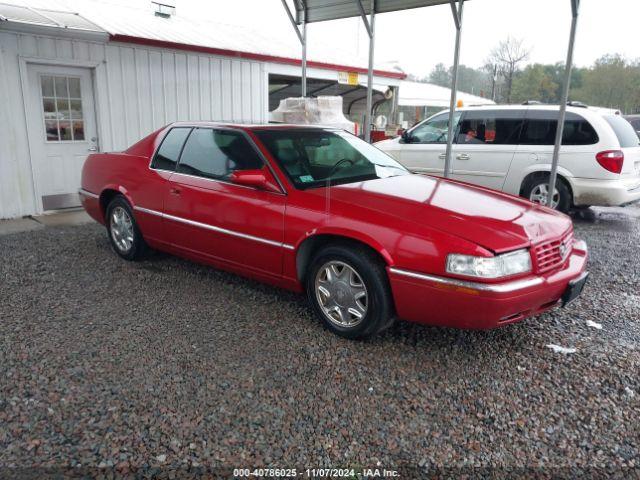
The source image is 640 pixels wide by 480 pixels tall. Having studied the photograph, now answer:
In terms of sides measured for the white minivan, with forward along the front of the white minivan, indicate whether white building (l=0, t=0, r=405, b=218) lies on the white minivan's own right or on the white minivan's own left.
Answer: on the white minivan's own left

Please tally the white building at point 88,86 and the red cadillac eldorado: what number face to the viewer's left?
0

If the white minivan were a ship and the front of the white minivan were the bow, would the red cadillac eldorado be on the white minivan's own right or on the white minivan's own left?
on the white minivan's own left

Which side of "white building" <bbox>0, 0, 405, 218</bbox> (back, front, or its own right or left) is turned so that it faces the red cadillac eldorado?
front

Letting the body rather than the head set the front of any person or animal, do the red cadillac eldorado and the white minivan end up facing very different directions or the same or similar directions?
very different directions

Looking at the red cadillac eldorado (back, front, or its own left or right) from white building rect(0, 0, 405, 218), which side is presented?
back

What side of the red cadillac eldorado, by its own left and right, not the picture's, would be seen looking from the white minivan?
left

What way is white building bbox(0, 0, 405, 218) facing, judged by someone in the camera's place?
facing the viewer and to the right of the viewer

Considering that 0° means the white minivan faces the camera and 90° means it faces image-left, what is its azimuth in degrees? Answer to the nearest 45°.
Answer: approximately 135°

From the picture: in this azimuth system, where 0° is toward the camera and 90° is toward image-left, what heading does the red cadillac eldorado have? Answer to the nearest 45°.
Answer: approximately 315°
